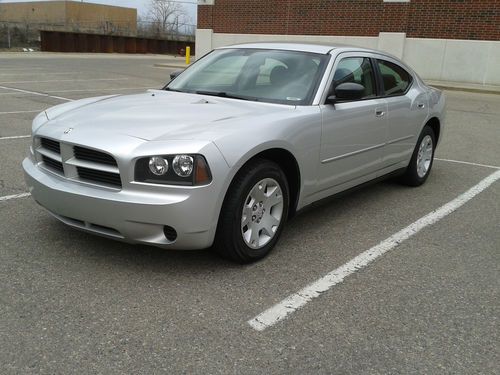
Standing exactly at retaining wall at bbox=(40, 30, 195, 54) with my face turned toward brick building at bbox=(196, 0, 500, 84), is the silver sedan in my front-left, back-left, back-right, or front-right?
front-right

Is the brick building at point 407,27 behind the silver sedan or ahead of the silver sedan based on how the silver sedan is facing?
behind

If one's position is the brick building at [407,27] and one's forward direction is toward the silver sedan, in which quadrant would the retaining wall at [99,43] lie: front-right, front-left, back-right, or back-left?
back-right

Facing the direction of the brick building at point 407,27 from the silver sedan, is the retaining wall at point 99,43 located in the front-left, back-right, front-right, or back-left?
front-left

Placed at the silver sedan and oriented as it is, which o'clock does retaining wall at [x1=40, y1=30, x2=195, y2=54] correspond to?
The retaining wall is roughly at 4 o'clock from the silver sedan.

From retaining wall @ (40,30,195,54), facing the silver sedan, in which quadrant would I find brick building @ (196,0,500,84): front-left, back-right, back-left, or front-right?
front-left

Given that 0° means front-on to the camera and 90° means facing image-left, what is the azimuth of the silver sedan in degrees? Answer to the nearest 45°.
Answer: approximately 45°
